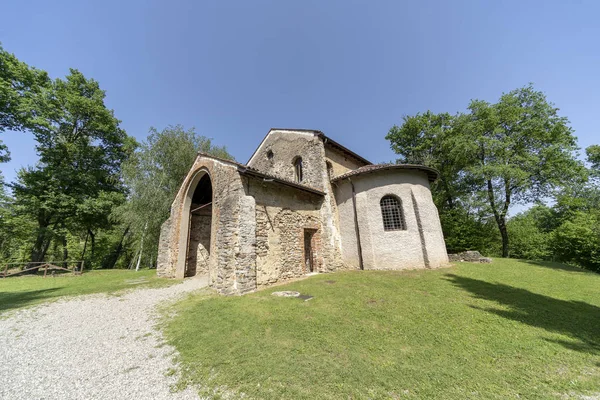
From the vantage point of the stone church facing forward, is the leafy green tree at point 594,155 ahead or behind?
behind

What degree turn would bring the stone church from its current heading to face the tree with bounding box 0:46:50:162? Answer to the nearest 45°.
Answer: approximately 45° to its right

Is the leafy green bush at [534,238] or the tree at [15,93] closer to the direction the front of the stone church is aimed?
the tree

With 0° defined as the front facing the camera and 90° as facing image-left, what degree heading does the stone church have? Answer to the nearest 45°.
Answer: approximately 45°

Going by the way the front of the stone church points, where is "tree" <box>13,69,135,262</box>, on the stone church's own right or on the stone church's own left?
on the stone church's own right

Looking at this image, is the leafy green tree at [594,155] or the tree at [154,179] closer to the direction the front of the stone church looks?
the tree

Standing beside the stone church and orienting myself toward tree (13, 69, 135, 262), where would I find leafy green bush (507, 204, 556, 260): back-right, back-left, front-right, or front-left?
back-right

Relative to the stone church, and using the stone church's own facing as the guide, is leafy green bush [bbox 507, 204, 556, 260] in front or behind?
behind

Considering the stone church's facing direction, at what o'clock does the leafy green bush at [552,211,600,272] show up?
The leafy green bush is roughly at 7 o'clock from the stone church.

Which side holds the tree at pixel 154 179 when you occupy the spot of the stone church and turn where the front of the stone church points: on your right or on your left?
on your right

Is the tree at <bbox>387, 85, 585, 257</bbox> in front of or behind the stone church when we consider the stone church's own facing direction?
behind
